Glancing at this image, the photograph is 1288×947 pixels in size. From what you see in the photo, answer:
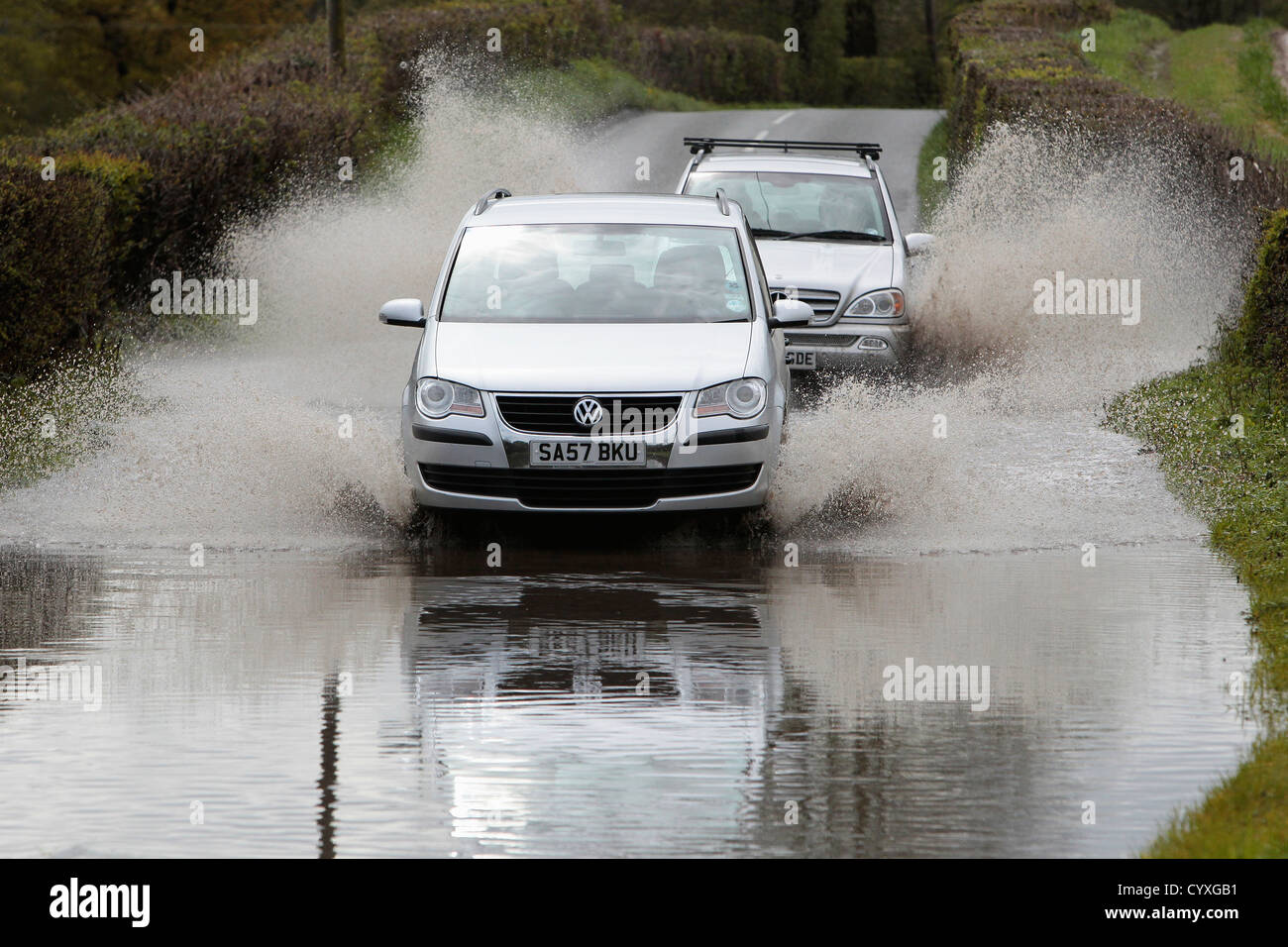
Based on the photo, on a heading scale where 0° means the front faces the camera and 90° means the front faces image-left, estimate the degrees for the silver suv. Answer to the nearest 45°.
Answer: approximately 0°

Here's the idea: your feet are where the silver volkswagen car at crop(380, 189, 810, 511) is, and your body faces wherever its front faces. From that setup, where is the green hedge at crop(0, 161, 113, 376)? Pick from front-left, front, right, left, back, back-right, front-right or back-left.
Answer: back-right

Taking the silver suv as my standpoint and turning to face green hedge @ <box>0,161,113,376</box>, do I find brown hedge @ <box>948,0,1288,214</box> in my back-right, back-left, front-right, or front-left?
back-right

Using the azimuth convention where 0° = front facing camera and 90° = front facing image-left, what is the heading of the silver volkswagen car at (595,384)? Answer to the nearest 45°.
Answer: approximately 0°

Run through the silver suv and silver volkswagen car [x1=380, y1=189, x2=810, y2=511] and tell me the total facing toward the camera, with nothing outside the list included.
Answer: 2

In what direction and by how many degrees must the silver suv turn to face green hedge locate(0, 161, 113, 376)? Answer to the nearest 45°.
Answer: approximately 90° to its right

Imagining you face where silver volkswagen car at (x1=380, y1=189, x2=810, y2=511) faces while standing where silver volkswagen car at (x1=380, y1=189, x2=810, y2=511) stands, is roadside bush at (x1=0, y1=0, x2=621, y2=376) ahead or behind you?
behind

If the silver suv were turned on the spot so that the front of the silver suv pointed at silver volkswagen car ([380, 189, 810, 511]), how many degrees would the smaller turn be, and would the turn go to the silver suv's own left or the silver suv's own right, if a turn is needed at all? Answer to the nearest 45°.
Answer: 0° — it already faces it
